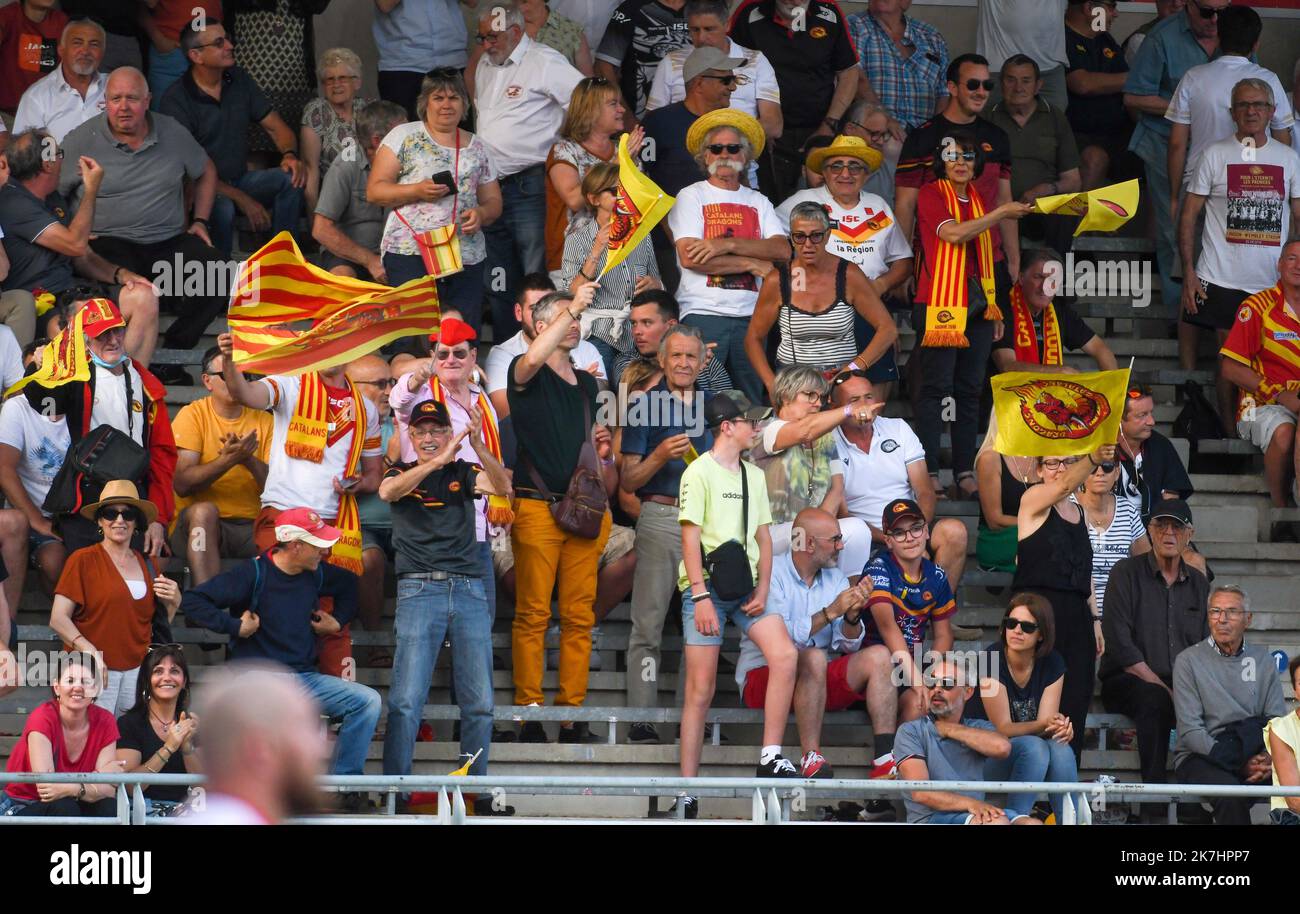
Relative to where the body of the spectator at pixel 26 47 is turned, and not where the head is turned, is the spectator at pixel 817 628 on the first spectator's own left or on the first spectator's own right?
on the first spectator's own left

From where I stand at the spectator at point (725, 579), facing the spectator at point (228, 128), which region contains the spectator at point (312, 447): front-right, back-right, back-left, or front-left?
front-left

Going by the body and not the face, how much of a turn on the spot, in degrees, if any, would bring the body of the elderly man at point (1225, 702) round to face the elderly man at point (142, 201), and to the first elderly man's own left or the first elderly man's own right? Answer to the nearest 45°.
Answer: approximately 90° to the first elderly man's own right

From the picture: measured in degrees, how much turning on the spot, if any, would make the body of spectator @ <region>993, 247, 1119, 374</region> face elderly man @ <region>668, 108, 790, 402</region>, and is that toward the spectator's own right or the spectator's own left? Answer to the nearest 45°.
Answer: approximately 45° to the spectator's own right

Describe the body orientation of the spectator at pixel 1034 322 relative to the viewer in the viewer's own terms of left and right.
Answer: facing the viewer

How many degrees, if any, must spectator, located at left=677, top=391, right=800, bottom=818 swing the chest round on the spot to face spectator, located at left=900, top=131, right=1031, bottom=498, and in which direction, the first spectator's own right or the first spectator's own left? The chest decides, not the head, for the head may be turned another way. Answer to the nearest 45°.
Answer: approximately 90° to the first spectator's own left

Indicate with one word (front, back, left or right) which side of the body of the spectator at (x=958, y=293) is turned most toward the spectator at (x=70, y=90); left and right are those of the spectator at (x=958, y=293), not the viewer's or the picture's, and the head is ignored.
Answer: right

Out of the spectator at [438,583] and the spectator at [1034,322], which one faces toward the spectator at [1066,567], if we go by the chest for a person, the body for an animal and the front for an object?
the spectator at [1034,322]

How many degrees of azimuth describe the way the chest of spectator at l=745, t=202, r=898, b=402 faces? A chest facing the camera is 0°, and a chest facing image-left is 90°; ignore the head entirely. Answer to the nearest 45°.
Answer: approximately 0°

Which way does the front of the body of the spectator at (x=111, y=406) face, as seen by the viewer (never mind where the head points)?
toward the camera

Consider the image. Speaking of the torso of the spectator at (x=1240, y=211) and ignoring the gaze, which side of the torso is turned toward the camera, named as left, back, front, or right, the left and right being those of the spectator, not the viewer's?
front

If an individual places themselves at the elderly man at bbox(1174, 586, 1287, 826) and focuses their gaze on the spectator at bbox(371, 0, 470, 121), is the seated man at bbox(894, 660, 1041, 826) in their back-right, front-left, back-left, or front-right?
front-left

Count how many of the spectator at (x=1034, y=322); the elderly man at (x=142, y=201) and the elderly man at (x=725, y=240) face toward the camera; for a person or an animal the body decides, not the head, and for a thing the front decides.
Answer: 3
